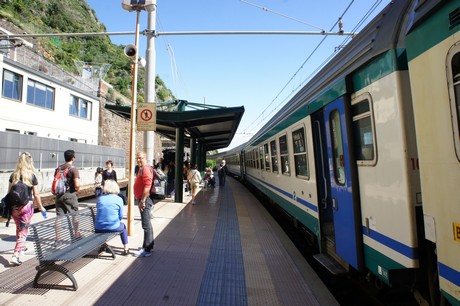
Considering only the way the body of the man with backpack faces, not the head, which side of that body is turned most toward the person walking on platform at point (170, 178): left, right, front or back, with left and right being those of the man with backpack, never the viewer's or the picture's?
front

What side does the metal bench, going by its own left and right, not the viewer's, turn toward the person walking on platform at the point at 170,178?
left

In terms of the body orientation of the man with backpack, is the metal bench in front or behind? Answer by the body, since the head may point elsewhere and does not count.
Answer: behind

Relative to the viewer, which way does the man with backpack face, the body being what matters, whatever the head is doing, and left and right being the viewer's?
facing away from the viewer and to the right of the viewer

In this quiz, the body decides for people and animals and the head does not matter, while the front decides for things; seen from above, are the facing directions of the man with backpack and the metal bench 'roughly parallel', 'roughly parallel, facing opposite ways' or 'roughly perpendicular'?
roughly perpendicular

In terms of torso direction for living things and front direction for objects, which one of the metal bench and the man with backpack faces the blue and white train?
the metal bench

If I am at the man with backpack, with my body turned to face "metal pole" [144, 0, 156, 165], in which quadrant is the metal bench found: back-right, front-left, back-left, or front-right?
back-right

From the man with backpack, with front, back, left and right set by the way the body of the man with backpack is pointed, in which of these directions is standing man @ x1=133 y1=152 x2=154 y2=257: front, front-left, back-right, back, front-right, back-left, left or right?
right

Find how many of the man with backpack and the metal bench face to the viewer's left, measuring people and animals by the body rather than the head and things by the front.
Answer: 0

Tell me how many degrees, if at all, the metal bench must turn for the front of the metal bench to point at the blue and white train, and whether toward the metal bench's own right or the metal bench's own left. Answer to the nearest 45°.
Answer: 0° — it already faces it

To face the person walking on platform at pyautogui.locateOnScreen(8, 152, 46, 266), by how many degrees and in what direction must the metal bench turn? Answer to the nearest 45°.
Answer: approximately 180°
